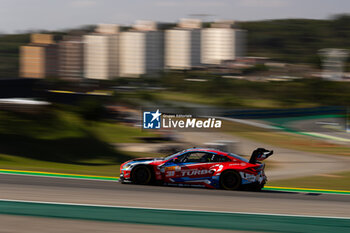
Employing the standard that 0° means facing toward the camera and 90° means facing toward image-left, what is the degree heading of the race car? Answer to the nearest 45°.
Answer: approximately 90°
